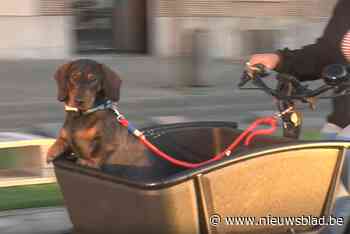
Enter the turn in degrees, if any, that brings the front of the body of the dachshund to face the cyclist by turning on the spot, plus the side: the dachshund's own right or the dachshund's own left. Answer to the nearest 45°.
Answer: approximately 135° to the dachshund's own left

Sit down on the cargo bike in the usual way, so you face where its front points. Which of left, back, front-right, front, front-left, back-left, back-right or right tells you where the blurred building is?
back-right

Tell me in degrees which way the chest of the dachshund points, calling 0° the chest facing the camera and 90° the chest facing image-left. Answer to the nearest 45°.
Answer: approximately 45°

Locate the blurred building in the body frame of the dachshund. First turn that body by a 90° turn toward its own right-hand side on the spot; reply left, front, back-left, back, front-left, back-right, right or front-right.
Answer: front-right

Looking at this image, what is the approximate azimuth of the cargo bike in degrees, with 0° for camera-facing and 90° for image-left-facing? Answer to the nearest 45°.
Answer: approximately 45°
